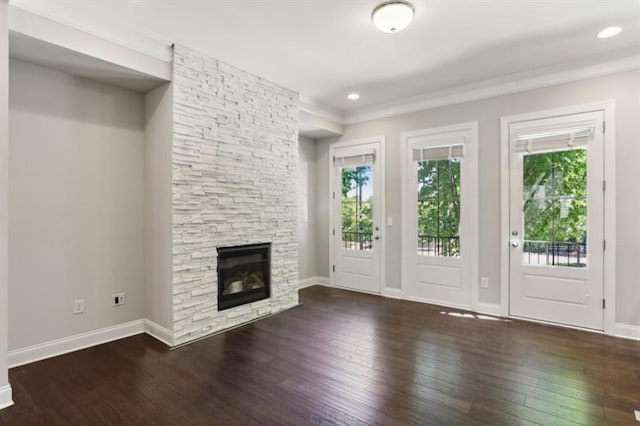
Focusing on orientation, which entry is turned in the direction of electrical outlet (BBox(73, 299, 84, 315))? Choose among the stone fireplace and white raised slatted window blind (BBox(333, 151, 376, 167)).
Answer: the white raised slatted window blind

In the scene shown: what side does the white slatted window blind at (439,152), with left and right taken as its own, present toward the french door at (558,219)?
left

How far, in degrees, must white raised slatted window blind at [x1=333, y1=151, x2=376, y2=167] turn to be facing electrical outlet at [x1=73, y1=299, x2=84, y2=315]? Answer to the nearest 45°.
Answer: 0° — it already faces it

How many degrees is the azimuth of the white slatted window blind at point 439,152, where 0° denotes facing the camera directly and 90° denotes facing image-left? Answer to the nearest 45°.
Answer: approximately 0°

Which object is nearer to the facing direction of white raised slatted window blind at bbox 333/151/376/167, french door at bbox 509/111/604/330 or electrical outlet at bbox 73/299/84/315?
the electrical outlet

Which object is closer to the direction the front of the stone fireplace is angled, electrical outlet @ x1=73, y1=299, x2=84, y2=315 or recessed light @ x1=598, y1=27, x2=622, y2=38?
the recessed light

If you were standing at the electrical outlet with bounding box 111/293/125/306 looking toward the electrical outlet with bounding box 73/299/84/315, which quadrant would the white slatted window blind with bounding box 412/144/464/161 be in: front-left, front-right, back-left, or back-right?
back-left

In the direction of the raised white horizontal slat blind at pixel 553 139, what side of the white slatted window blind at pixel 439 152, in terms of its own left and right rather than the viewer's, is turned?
left

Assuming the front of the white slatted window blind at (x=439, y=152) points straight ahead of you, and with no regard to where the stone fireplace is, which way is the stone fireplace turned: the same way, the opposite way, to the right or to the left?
to the left

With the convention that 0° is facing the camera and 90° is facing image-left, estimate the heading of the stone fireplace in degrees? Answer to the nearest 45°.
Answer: approximately 315°
